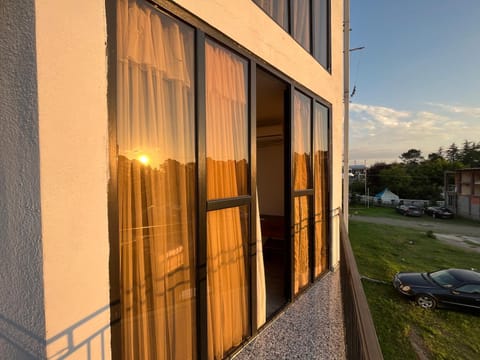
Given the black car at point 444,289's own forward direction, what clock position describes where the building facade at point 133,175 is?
The building facade is roughly at 11 o'clock from the black car.

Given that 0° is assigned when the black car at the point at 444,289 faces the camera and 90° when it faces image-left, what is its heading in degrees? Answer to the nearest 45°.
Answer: approximately 45°

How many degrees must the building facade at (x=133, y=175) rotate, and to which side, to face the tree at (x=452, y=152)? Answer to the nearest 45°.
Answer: approximately 90° to its left

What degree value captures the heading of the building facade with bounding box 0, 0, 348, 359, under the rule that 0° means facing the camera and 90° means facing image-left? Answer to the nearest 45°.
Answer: approximately 315°

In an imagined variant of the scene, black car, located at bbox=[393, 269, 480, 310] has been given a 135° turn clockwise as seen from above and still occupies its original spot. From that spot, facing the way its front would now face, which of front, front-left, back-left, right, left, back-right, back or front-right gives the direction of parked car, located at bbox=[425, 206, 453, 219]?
front

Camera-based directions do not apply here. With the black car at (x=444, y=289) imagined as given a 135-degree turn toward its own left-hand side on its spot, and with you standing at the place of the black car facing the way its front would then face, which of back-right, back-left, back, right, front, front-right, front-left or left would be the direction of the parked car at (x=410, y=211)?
left

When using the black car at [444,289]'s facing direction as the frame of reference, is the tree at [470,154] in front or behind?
behind

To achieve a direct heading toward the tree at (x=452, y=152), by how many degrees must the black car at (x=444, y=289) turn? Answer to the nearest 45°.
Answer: approximately 135° to its right

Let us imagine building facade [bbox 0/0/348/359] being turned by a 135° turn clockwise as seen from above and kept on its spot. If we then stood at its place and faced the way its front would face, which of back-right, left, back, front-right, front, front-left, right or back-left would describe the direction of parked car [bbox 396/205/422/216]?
back-right

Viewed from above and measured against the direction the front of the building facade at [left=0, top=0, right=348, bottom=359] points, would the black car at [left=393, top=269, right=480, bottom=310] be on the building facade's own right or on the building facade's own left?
on the building facade's own left

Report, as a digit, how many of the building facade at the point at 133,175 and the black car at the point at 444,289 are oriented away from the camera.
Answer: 0
